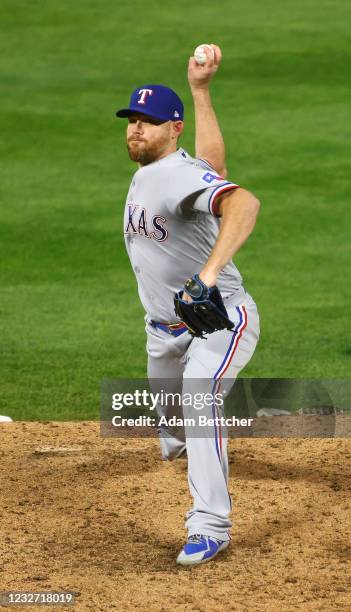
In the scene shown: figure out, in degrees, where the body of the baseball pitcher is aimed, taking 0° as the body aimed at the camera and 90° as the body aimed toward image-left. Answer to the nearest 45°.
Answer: approximately 45°
